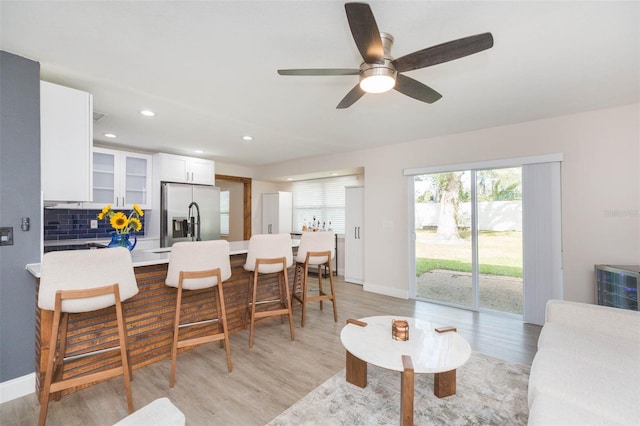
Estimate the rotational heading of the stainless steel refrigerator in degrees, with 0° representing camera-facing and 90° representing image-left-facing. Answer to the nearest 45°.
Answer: approximately 315°

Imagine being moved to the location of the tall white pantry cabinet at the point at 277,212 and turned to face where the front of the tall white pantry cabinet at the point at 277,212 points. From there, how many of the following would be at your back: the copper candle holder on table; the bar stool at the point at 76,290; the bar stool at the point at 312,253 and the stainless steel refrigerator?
0

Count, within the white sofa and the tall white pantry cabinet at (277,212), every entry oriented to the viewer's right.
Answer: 0

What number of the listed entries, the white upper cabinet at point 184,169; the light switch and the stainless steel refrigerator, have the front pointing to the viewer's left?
0

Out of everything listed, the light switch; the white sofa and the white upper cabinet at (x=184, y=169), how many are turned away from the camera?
0

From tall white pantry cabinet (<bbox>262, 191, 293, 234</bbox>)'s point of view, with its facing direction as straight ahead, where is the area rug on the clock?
The area rug is roughly at 10 o'clock from the tall white pantry cabinet.

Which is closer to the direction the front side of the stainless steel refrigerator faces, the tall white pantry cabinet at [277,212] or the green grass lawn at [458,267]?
the green grass lawn

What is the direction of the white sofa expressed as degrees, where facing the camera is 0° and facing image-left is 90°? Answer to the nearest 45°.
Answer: approximately 45°

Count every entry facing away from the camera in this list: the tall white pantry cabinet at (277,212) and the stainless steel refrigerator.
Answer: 0

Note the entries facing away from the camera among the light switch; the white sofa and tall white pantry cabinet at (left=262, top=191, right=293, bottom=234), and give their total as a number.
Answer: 0

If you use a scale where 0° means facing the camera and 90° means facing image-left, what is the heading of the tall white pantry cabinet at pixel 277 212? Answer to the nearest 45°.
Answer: approximately 45°

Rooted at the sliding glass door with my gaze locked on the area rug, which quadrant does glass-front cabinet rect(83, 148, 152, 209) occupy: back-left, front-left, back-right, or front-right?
front-right

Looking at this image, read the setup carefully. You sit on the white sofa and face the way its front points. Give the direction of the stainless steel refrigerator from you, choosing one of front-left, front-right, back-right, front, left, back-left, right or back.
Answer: front-right

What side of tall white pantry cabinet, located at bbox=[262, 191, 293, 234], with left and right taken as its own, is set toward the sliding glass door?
left

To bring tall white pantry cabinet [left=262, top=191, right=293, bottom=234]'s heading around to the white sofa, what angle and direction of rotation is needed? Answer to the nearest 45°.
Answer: approximately 45° to its left

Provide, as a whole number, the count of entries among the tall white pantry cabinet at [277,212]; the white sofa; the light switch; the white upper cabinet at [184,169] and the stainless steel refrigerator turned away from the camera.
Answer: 0

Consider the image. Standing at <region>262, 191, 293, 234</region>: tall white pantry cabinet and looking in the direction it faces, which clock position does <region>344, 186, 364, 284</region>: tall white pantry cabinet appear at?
<region>344, 186, 364, 284</region>: tall white pantry cabinet is roughly at 9 o'clock from <region>262, 191, 293, 234</region>: tall white pantry cabinet.

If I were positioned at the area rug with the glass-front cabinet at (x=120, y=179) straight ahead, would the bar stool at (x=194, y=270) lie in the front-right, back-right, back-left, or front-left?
front-left
